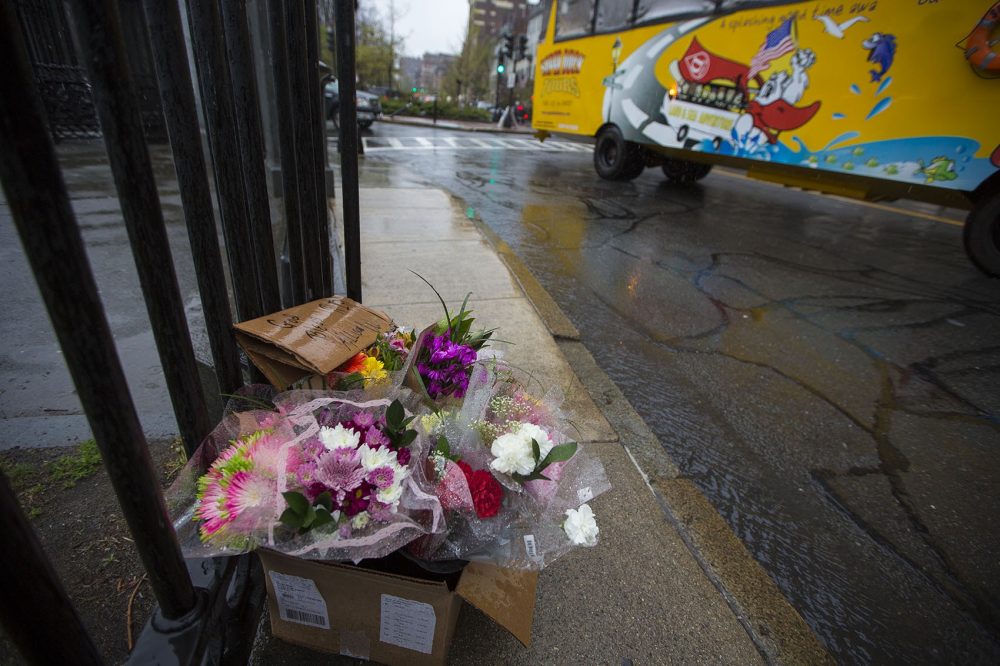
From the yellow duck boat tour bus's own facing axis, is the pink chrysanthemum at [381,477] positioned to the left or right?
on its right

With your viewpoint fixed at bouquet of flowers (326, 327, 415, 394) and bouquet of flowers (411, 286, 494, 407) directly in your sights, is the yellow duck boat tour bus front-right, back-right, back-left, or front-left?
front-left

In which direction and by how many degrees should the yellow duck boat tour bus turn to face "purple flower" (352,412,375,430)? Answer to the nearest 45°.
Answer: approximately 45° to its right

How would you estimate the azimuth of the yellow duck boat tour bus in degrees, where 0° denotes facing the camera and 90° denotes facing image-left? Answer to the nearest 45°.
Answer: approximately 315°

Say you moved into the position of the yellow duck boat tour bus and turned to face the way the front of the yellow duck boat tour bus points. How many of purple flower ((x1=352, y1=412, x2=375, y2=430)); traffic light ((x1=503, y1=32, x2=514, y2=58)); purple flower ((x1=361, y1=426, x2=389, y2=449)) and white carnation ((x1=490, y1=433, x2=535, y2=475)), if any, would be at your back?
1

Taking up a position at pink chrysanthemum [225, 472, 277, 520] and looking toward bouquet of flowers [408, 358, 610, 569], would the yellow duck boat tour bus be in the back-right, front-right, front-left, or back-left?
front-left

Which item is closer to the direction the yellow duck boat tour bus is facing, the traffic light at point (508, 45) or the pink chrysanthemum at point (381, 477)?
the pink chrysanthemum

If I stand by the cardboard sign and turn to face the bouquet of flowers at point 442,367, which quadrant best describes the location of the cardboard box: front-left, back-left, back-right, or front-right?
front-right

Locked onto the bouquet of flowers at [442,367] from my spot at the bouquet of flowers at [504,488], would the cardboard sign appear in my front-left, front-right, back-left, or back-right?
front-left

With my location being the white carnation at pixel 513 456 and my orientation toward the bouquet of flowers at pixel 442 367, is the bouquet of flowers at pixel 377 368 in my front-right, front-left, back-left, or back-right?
front-left

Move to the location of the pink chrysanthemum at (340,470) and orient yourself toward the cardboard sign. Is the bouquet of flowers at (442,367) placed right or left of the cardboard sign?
right
